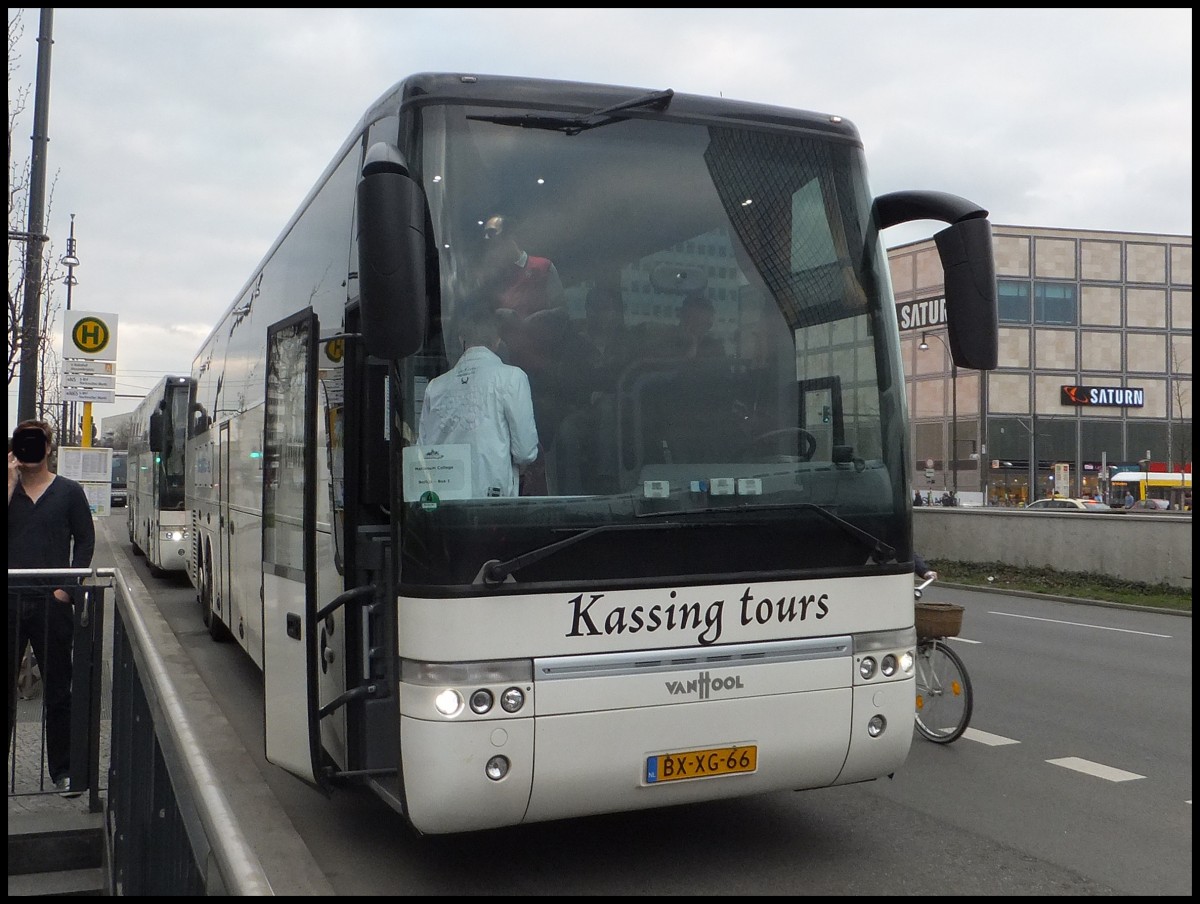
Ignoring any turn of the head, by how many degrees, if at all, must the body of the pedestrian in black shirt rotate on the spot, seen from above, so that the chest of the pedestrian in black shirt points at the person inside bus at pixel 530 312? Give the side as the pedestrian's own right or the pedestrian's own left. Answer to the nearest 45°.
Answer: approximately 45° to the pedestrian's own left

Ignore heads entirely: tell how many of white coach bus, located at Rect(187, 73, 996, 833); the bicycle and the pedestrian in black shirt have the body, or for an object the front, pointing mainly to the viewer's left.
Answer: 0

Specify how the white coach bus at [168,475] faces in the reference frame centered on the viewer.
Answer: facing the viewer and to the right of the viewer

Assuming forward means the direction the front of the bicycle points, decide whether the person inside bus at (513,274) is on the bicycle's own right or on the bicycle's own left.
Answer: on the bicycle's own right

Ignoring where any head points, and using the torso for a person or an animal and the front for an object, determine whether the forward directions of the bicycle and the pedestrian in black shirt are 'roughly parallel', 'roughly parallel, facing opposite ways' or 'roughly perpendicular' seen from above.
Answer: roughly parallel

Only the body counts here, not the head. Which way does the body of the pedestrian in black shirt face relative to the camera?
toward the camera

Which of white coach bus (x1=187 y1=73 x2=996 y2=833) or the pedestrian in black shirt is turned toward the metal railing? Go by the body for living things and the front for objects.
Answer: the pedestrian in black shirt

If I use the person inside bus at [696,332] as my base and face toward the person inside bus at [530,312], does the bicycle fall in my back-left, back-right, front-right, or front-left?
back-right

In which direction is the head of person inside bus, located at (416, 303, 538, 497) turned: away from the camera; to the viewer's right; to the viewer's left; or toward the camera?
away from the camera

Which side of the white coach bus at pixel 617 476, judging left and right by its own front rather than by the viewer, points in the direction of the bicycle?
left

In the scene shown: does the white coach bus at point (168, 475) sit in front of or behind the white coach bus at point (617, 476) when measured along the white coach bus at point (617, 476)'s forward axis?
behind

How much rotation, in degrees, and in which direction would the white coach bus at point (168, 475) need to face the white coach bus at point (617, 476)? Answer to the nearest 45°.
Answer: approximately 45° to its right

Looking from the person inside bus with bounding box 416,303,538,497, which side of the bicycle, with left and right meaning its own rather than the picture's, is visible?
right
